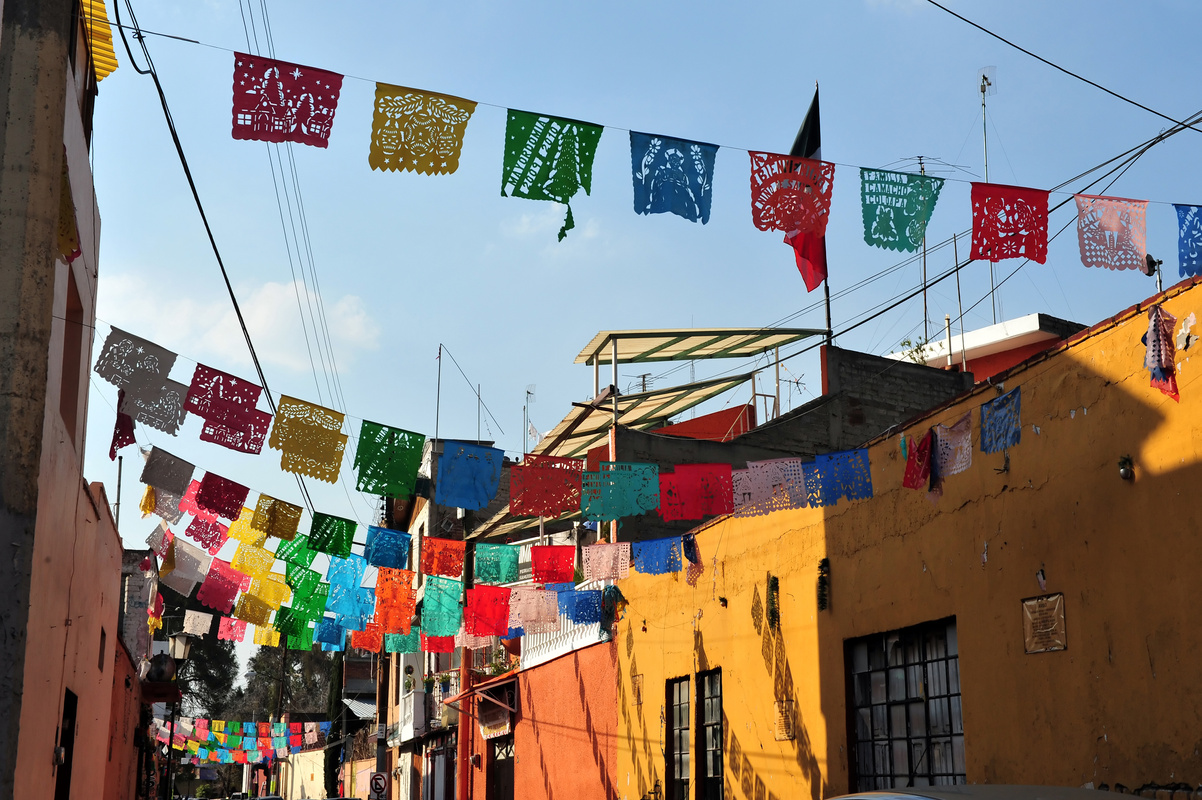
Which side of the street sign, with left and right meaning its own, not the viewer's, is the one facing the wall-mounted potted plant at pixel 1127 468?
front

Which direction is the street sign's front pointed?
toward the camera

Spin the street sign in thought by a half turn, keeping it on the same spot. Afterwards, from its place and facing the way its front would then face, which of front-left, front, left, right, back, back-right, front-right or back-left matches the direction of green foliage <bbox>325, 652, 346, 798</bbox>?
front
